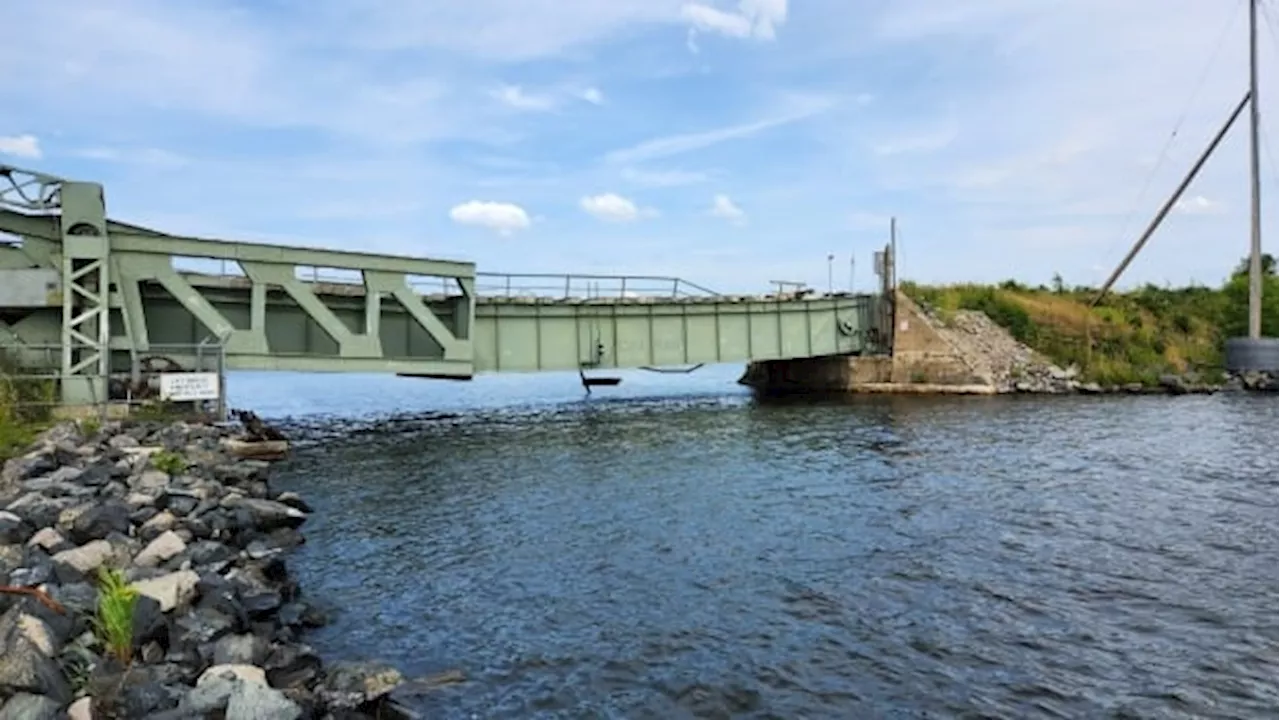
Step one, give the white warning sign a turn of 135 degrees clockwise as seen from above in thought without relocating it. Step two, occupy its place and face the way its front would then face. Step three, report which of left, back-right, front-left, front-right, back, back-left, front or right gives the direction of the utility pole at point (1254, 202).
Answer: back-right

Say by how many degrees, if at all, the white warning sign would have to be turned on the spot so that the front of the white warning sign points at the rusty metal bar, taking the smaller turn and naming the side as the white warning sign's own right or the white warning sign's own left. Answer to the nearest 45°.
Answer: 0° — it already faces it

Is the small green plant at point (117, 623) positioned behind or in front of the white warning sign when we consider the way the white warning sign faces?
in front

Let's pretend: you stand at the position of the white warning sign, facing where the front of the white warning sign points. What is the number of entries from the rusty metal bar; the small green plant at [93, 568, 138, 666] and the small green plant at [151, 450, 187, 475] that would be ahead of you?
3

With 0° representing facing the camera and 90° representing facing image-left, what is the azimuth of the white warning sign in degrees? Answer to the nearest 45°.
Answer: approximately 0°

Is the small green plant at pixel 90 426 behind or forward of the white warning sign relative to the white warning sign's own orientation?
forward

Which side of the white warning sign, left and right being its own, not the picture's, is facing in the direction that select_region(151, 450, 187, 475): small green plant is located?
front

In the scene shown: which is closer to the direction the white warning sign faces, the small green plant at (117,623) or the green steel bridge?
the small green plant
